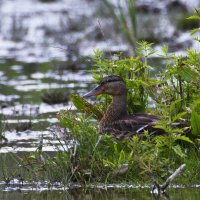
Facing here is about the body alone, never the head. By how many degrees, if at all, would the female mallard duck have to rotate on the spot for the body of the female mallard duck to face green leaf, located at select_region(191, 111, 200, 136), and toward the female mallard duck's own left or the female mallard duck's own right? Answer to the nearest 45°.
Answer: approximately 135° to the female mallard duck's own left

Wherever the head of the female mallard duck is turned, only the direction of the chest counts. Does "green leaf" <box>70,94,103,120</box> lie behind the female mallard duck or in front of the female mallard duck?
in front

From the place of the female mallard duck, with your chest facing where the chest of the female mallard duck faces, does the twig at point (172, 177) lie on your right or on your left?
on your left

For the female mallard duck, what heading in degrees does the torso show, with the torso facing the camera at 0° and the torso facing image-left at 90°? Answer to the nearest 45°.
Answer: approximately 90°
